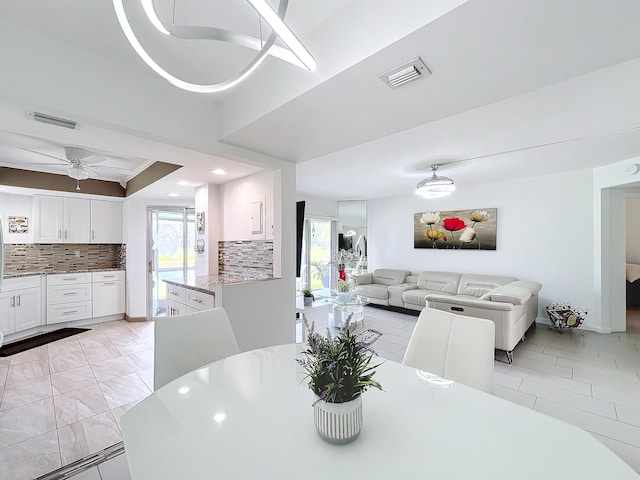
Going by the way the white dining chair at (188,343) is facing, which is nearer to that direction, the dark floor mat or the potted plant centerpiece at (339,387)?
the potted plant centerpiece

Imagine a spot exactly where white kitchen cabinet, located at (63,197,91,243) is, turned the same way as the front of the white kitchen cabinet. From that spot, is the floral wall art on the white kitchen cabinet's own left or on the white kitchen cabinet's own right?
on the white kitchen cabinet's own left

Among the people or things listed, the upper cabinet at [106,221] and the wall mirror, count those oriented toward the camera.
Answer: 2

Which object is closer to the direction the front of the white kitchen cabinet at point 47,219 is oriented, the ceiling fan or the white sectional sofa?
the ceiling fan

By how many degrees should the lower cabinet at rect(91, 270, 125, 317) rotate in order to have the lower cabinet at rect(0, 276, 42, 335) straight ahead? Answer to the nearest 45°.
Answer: approximately 90° to its right

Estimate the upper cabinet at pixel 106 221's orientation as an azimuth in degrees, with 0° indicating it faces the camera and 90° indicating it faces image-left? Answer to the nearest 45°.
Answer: approximately 0°
